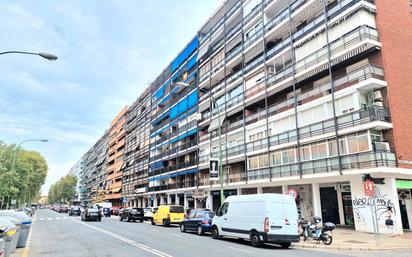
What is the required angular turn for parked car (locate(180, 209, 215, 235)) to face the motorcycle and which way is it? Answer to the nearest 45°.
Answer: approximately 180°

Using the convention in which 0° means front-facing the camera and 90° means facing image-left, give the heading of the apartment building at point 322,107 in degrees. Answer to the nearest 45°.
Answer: approximately 45°

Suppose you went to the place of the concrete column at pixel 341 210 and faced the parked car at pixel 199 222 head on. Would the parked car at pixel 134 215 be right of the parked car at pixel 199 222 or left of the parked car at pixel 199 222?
right

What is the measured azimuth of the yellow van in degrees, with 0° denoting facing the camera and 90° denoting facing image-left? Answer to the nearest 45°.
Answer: approximately 135°

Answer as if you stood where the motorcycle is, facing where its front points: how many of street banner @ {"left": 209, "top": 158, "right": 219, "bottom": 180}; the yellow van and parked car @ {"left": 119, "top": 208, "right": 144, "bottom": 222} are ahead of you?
3

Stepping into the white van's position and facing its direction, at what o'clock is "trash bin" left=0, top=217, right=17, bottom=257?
The trash bin is roughly at 9 o'clock from the white van.

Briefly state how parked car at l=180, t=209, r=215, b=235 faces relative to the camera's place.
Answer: facing away from the viewer and to the left of the viewer

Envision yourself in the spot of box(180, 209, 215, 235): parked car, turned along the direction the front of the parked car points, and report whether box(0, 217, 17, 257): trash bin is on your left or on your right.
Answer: on your left

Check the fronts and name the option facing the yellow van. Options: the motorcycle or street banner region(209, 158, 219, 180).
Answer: the motorcycle

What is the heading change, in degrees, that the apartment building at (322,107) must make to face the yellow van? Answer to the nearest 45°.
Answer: approximately 45° to its right

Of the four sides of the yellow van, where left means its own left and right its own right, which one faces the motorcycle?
back

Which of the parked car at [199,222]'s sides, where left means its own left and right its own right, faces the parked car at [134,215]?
front
